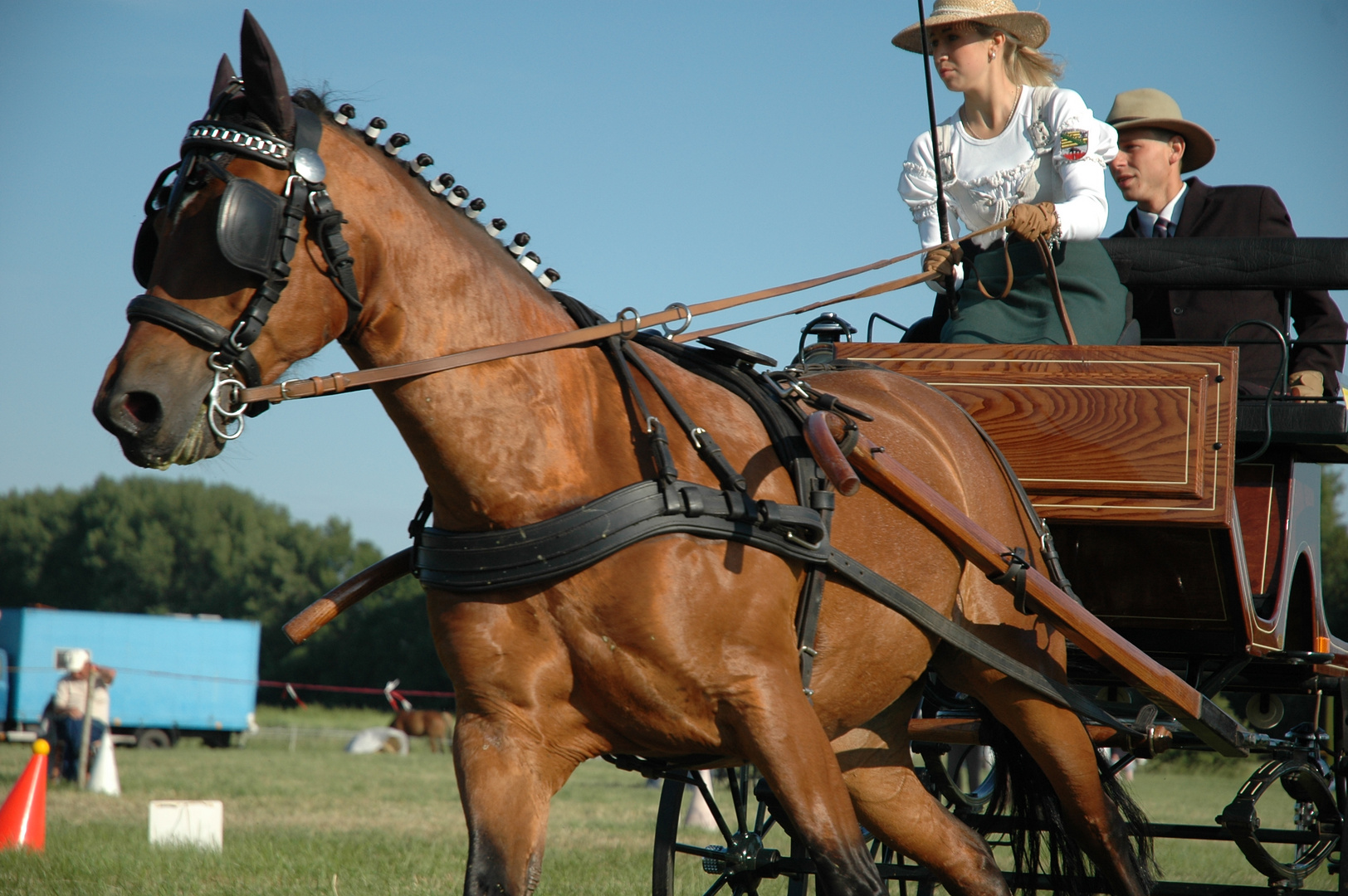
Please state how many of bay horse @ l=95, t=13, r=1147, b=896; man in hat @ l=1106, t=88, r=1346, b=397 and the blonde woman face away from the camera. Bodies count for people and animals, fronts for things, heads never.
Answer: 0

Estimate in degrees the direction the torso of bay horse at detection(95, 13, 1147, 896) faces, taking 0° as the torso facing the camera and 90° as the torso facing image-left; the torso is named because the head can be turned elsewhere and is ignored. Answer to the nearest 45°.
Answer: approximately 45°

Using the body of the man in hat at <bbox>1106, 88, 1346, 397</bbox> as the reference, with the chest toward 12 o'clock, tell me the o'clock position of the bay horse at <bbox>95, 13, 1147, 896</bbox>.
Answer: The bay horse is roughly at 11 o'clock from the man in hat.

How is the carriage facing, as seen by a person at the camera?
facing the viewer and to the left of the viewer

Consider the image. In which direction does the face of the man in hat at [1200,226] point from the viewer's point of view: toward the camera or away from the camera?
toward the camera

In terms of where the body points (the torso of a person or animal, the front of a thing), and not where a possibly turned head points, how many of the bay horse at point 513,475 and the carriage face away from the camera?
0

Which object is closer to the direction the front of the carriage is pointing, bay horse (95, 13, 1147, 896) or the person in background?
the bay horse

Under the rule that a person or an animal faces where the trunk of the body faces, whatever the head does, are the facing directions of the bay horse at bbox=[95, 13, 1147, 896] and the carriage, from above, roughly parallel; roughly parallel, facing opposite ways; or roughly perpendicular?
roughly parallel

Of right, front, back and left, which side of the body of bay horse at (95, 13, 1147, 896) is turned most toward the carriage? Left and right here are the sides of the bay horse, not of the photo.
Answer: back

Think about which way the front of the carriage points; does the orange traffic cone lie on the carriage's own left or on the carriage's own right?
on the carriage's own right

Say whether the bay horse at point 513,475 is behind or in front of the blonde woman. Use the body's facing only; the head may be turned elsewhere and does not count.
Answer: in front
